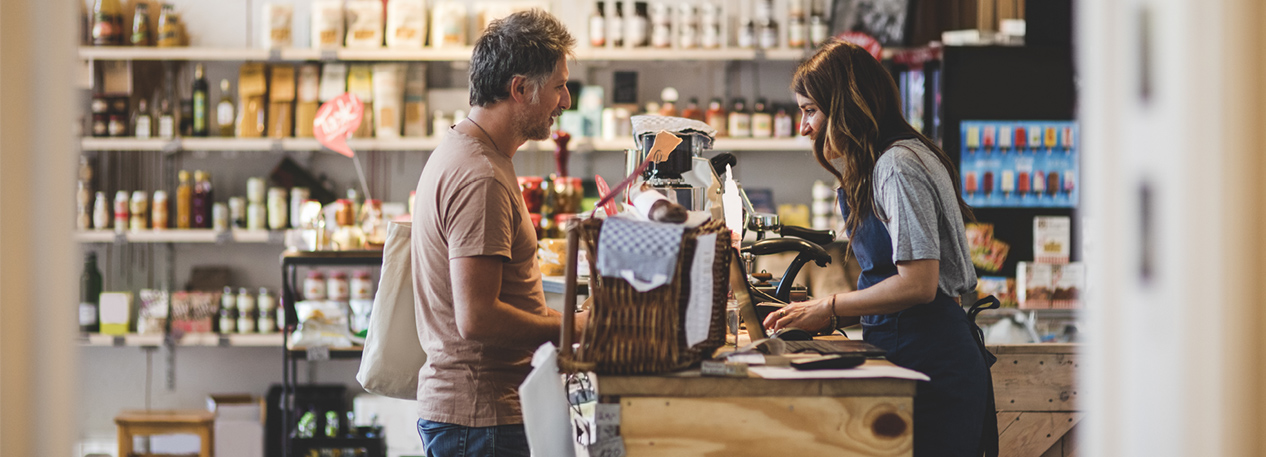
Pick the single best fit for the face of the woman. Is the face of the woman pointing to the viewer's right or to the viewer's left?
to the viewer's left

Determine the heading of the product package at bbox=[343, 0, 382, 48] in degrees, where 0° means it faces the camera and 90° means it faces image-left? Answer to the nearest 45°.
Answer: approximately 0°

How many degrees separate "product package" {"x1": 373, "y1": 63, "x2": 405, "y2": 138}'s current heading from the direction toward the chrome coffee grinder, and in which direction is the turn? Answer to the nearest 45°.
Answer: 0° — it already faces it

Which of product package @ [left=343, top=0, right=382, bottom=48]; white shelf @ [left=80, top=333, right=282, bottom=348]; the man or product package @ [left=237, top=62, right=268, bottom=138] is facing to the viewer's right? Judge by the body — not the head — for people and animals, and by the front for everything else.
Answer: the man

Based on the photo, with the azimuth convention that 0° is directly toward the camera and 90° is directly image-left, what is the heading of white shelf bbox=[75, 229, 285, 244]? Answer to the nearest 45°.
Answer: approximately 0°

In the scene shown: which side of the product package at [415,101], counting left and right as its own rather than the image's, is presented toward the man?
front

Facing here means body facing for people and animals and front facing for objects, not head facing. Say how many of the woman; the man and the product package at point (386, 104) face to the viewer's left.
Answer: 1
